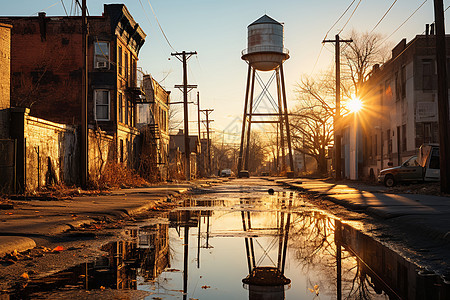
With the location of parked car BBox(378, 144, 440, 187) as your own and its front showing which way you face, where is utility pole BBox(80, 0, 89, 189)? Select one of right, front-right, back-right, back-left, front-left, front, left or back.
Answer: front-left

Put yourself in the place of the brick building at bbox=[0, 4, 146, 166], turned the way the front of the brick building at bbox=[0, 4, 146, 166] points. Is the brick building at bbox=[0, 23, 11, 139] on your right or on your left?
on your right

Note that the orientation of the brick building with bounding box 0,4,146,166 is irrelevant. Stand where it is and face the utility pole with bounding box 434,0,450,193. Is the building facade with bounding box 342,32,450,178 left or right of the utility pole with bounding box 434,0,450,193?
left

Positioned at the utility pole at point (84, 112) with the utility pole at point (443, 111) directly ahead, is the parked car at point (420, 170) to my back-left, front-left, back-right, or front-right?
front-left

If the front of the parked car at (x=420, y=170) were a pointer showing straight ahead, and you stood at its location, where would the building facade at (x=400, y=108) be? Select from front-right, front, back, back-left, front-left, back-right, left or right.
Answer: right

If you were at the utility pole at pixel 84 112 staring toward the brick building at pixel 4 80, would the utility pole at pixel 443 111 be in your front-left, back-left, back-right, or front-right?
back-left

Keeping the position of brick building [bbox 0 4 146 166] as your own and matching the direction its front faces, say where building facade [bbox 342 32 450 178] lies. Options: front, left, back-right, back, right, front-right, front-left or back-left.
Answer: front

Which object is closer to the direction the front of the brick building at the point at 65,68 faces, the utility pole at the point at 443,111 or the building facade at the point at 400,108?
the building facade

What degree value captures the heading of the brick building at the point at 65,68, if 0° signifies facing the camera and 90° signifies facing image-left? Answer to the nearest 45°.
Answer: approximately 270°

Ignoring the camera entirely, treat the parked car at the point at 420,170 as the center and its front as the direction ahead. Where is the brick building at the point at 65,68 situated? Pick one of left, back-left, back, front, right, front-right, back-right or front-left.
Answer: front

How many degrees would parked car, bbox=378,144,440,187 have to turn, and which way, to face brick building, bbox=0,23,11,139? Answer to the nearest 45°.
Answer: approximately 45° to its left

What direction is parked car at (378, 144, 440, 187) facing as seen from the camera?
to the viewer's left

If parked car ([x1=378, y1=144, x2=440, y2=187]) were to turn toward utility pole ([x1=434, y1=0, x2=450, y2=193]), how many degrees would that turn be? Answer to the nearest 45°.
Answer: approximately 90° to its left
